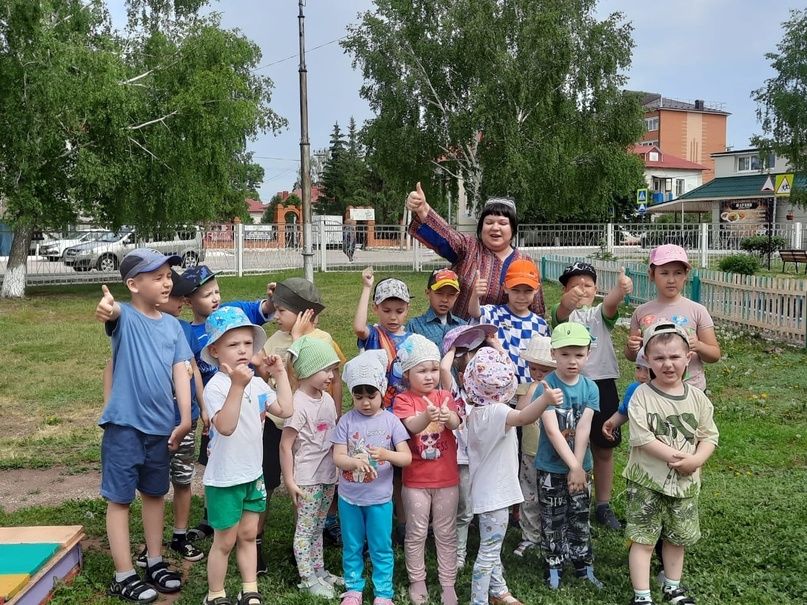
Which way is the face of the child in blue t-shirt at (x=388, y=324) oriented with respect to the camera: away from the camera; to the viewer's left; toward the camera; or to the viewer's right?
toward the camera

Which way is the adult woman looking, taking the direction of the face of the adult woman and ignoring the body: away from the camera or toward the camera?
toward the camera

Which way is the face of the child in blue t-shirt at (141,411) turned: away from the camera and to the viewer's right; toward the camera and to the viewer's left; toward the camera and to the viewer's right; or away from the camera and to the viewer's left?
toward the camera and to the viewer's right

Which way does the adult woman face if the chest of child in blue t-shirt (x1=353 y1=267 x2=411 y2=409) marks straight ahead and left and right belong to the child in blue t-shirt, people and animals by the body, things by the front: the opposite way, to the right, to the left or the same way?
the same way

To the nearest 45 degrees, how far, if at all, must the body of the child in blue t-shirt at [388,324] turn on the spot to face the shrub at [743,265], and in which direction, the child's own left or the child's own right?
approximately 135° to the child's own left

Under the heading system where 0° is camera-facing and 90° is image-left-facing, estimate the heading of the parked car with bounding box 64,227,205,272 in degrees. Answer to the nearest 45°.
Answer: approximately 45°

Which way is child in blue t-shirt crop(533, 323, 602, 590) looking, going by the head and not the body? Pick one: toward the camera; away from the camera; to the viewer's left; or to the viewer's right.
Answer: toward the camera

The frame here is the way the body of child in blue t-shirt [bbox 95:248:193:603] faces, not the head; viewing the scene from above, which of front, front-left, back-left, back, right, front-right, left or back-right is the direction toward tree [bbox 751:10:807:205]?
left

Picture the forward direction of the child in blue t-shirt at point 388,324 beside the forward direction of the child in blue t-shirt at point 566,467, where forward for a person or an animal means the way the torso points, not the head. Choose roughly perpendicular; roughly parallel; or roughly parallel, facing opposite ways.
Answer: roughly parallel

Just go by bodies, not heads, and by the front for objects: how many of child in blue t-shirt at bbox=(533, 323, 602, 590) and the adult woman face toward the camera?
2

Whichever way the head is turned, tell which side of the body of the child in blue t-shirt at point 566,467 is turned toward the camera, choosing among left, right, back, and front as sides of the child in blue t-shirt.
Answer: front

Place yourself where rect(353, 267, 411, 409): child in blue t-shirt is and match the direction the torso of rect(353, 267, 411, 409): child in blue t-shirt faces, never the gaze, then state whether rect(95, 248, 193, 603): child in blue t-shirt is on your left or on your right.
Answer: on your right

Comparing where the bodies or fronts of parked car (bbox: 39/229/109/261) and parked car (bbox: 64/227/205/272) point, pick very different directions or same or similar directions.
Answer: same or similar directions

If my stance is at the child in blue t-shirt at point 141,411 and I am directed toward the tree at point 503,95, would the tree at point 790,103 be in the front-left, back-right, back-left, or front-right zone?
front-right

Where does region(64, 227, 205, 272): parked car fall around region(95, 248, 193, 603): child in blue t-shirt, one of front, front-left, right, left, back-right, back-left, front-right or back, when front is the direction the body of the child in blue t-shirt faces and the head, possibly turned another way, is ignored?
back-left

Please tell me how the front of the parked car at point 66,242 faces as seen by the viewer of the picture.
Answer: facing the viewer and to the left of the viewer

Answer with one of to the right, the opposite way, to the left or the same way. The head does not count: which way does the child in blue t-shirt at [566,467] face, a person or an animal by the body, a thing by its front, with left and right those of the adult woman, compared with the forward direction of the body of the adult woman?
the same way
